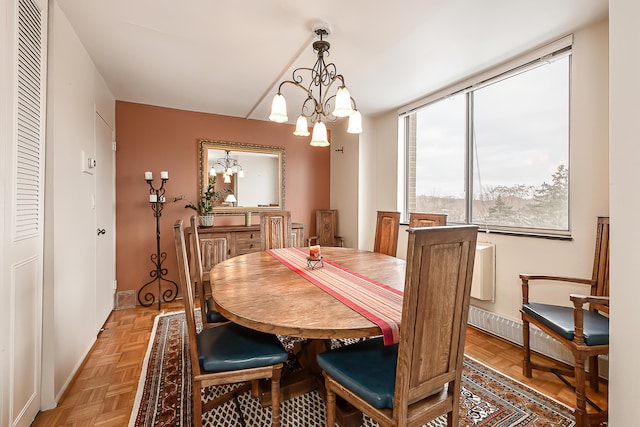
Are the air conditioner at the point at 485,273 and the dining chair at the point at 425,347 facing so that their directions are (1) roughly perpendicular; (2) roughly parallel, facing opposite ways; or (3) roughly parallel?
roughly perpendicular

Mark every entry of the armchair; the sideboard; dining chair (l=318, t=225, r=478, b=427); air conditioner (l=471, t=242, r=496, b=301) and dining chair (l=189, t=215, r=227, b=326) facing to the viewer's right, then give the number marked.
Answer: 1

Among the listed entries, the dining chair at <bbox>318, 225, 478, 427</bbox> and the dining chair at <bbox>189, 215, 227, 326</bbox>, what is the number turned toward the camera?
0

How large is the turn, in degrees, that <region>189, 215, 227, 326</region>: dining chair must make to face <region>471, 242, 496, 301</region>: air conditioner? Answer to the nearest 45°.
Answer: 0° — it already faces it

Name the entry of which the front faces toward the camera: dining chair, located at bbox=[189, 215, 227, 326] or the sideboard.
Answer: the sideboard

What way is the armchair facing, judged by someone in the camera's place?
facing the viewer and to the left of the viewer

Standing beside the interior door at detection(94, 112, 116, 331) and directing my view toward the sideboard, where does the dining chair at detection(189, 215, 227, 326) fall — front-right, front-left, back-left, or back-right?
front-right

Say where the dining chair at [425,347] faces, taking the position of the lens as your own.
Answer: facing away from the viewer and to the left of the viewer

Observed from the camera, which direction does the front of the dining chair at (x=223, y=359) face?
facing to the right of the viewer

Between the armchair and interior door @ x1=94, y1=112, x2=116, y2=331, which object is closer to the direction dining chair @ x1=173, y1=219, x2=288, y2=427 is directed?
the armchair

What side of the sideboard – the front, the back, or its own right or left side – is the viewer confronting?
front

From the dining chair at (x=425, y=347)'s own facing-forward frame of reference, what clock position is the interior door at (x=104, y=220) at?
The interior door is roughly at 11 o'clock from the dining chair.

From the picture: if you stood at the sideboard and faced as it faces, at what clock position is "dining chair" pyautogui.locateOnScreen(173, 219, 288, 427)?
The dining chair is roughly at 12 o'clock from the sideboard.

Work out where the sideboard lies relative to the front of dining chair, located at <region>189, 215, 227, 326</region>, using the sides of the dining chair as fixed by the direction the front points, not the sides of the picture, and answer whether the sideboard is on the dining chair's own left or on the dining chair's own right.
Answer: on the dining chair's own left

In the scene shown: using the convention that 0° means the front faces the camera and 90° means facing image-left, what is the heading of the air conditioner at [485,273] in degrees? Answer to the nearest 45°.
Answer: approximately 45°

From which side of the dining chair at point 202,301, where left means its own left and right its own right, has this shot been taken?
right

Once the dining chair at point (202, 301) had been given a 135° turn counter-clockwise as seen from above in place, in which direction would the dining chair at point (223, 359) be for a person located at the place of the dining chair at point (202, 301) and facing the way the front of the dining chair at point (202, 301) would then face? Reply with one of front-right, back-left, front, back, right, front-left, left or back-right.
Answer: back-left
